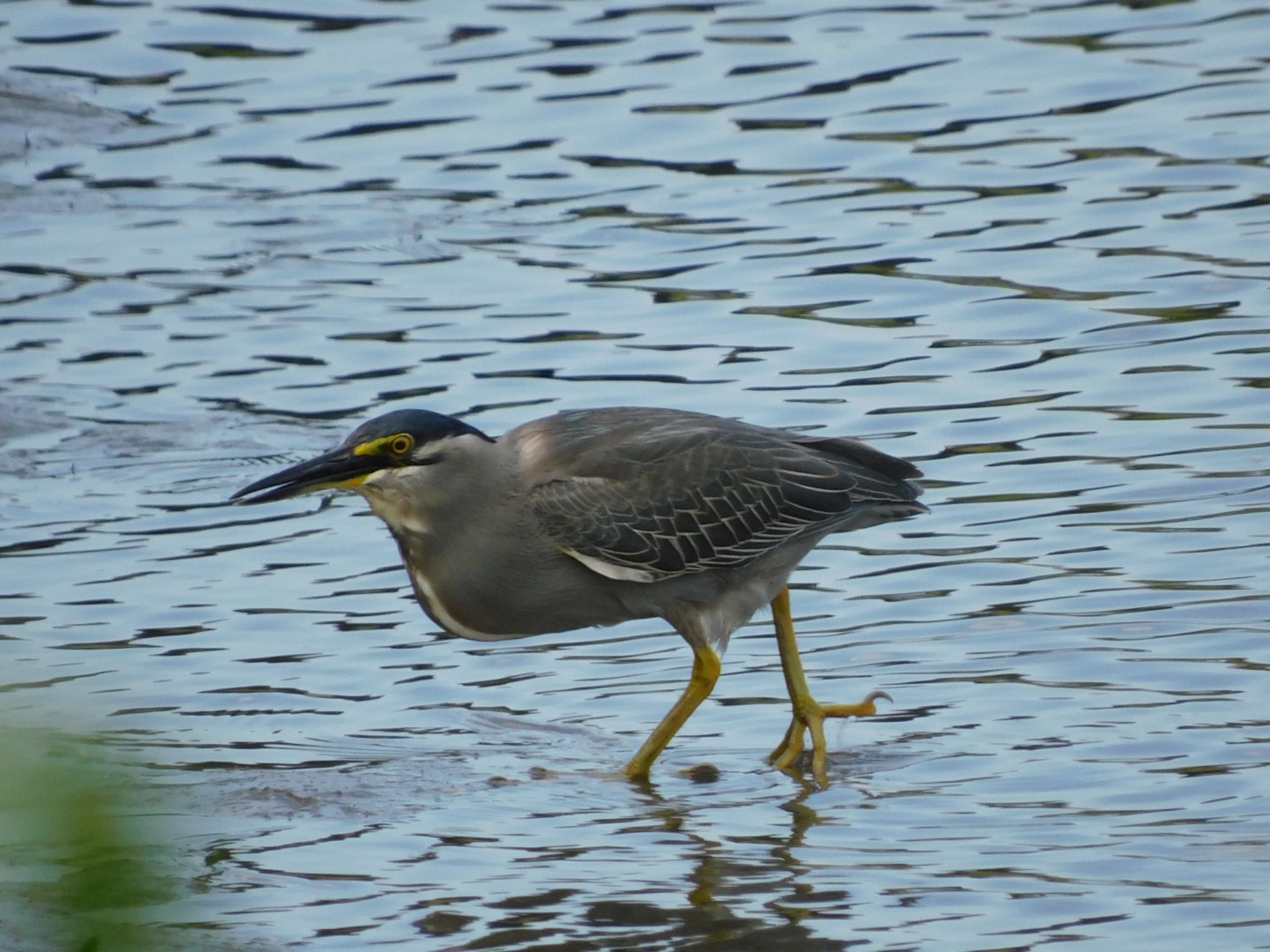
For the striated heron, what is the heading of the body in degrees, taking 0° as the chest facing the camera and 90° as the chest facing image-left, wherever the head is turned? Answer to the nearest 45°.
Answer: approximately 90°
